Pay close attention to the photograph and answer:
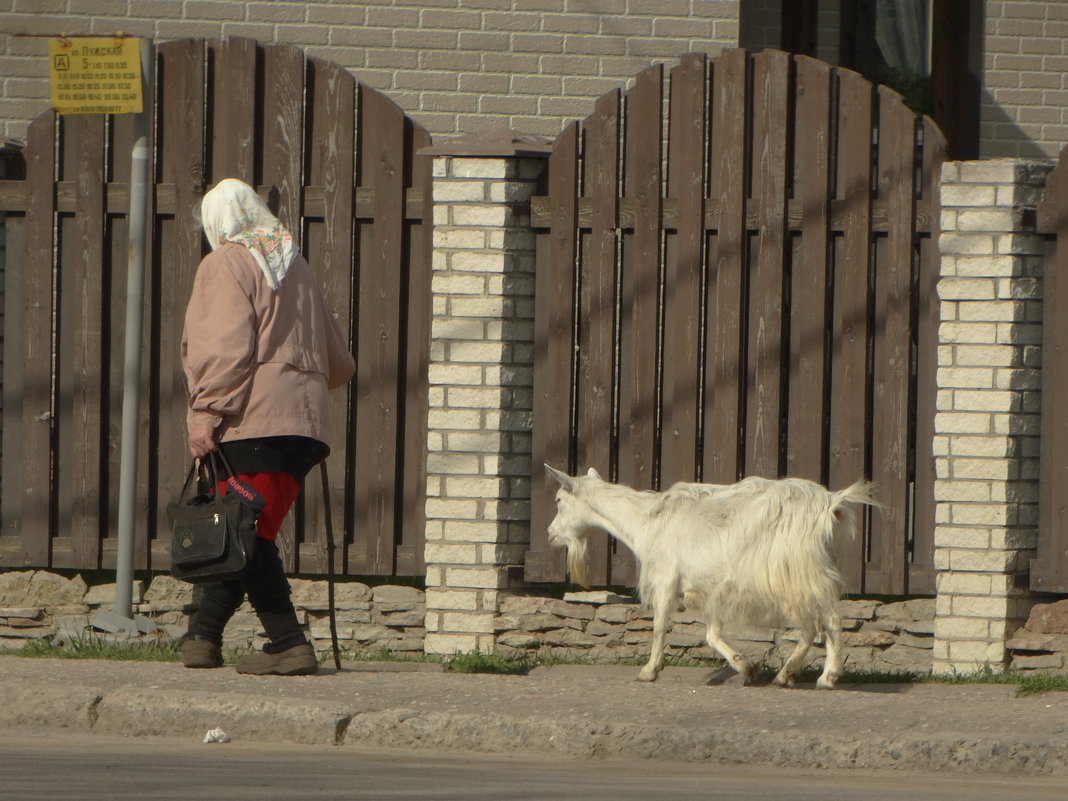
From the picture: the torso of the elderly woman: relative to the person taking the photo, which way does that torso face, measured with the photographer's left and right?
facing away from the viewer and to the left of the viewer

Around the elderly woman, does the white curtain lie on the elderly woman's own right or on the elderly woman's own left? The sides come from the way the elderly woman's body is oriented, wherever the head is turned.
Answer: on the elderly woman's own right

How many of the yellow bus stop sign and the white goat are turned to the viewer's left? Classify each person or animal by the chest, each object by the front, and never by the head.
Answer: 1

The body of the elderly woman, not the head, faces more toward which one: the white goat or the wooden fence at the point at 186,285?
the wooden fence

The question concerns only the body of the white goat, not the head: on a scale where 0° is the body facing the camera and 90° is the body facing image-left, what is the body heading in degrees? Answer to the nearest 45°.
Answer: approximately 90°

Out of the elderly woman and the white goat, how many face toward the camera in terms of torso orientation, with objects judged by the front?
0

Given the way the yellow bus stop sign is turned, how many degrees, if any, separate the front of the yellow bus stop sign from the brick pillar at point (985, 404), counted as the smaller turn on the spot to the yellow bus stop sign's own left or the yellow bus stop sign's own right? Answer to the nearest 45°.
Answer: approximately 90° to the yellow bus stop sign's own left

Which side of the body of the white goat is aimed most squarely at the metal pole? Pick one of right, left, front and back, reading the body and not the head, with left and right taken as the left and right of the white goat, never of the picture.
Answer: front

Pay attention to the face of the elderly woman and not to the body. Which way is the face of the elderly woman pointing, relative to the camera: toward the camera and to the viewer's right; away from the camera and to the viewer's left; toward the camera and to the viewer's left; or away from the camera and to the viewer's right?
away from the camera and to the viewer's left

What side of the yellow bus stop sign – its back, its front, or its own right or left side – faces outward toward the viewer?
front

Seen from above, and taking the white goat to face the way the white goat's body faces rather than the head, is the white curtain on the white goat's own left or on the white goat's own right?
on the white goat's own right

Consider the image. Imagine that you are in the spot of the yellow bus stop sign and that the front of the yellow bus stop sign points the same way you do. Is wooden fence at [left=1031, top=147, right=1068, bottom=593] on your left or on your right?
on your left

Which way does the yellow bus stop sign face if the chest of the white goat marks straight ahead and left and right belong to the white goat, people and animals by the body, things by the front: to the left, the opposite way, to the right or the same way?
to the left

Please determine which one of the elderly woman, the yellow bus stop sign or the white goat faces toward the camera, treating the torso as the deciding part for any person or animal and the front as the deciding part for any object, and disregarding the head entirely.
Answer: the yellow bus stop sign

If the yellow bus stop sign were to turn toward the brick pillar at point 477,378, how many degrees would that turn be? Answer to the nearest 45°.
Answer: approximately 90° to its left
